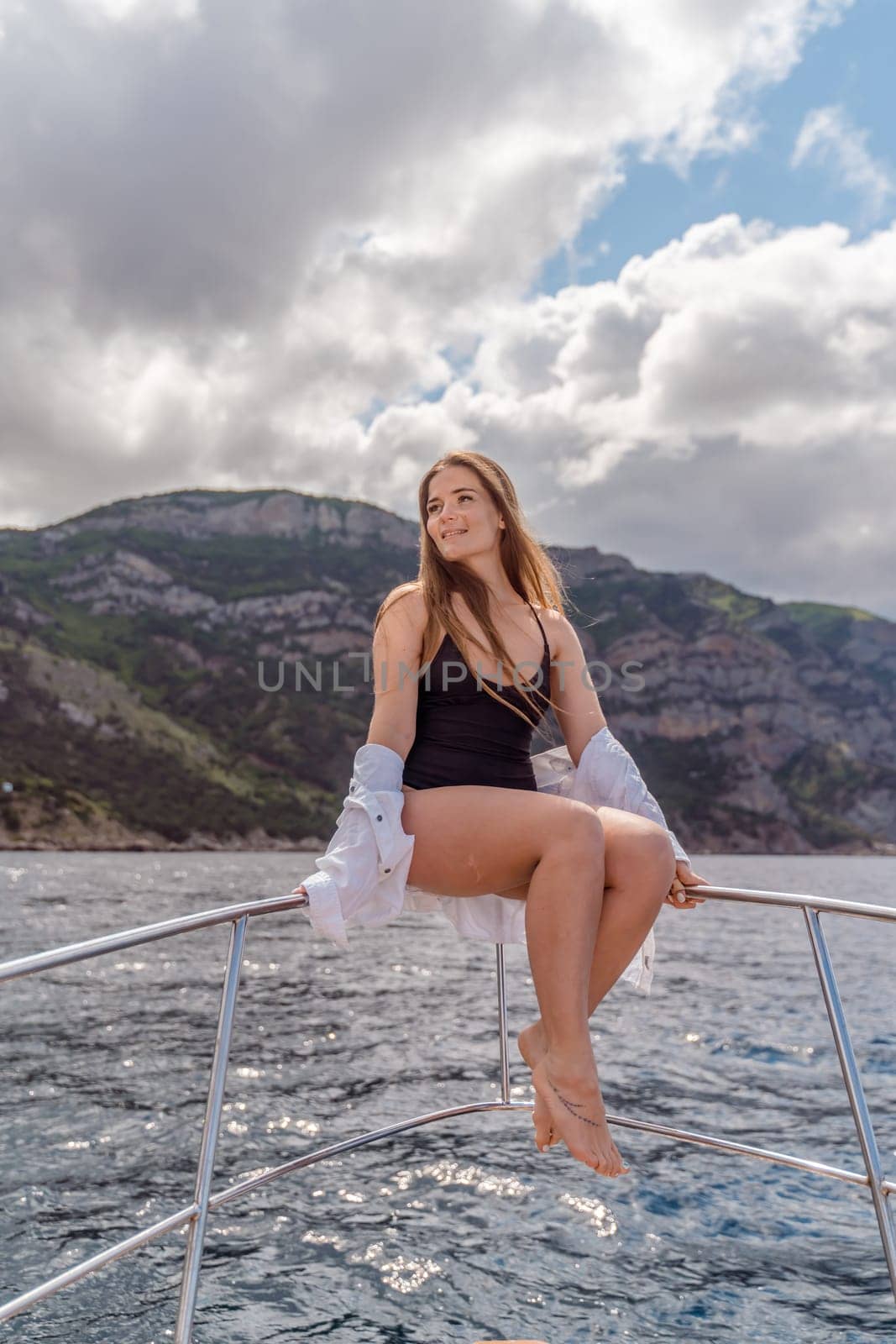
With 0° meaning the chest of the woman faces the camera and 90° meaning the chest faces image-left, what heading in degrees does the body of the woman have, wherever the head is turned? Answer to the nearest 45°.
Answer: approximately 315°
